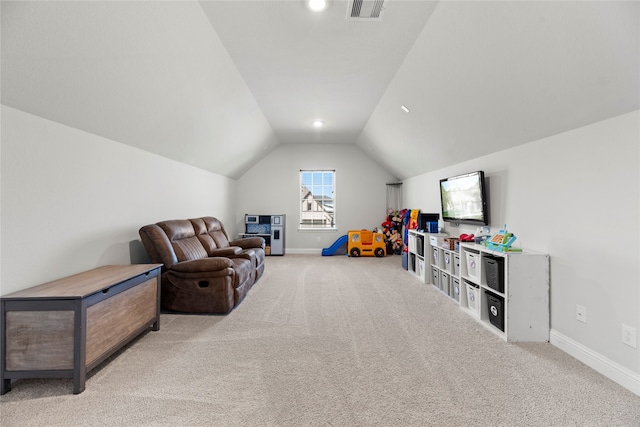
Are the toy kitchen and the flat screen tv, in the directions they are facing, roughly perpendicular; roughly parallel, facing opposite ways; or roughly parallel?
roughly perpendicular

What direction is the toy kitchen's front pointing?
toward the camera

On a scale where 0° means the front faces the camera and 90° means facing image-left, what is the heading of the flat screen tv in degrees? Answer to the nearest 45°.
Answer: approximately 45°

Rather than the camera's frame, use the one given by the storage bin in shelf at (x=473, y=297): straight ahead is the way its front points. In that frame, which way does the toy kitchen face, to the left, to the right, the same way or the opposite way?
to the left

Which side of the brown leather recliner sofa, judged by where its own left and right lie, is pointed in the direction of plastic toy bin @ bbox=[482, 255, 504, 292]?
front

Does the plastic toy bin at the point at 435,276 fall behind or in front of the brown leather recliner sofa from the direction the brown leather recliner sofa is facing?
in front

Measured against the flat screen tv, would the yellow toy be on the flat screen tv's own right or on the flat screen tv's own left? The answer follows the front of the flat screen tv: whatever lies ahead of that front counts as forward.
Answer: on the flat screen tv's own right

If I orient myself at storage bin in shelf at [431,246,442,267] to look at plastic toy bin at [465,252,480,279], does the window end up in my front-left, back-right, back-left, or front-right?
back-right

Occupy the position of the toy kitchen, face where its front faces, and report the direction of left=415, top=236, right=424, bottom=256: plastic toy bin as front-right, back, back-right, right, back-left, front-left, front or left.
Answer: front-left

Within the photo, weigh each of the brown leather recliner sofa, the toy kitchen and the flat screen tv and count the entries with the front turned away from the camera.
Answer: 0

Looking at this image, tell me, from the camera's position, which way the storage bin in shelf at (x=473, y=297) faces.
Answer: facing the viewer and to the left of the viewer
